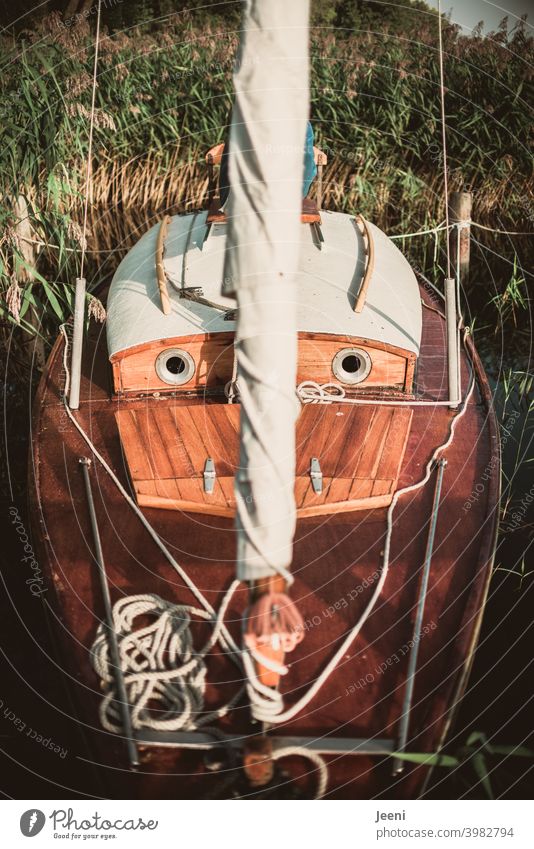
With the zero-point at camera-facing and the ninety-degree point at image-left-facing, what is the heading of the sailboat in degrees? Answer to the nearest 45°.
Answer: approximately 0°

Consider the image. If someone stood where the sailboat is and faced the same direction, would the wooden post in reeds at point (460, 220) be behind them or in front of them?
behind
